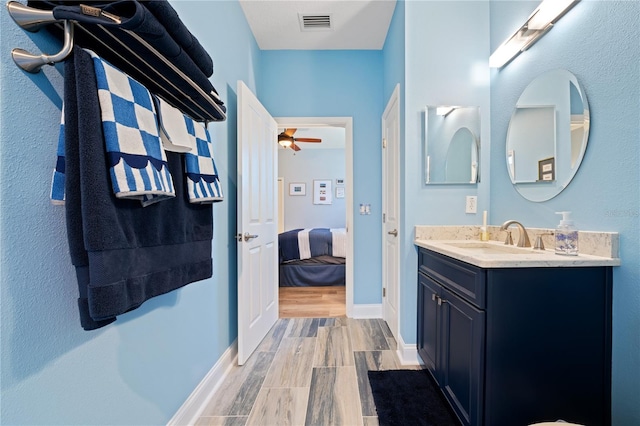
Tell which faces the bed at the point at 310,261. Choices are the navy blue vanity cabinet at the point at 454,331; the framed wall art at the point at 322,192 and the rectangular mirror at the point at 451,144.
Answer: the framed wall art

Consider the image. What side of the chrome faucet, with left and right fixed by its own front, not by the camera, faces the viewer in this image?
left

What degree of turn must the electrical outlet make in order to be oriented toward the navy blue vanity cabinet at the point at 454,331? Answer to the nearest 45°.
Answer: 0° — it already faces it

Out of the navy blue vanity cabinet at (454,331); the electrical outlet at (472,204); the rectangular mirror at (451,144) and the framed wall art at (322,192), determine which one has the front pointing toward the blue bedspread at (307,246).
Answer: the framed wall art

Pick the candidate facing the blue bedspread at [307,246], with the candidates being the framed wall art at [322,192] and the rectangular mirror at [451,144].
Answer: the framed wall art

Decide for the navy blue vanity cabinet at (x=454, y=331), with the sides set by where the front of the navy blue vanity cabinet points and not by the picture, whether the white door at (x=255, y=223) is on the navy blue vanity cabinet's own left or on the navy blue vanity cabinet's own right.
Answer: on the navy blue vanity cabinet's own right

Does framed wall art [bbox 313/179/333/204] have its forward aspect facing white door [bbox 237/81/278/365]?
yes
